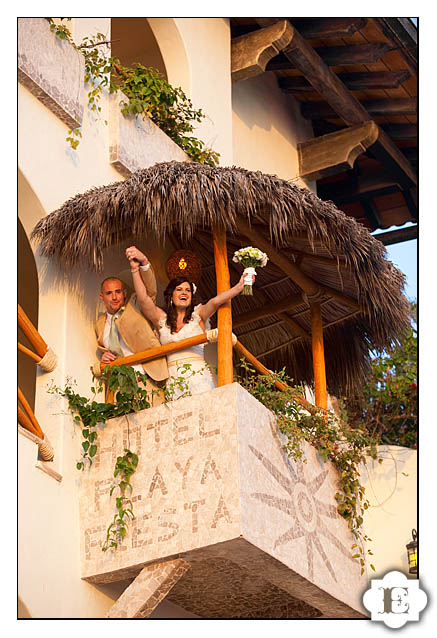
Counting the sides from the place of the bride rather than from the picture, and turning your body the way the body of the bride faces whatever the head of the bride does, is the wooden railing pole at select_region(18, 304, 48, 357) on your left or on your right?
on your right

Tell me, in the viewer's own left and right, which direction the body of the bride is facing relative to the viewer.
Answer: facing the viewer

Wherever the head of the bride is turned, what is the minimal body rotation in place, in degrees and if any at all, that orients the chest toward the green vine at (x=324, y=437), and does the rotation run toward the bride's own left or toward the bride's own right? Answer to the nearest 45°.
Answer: approximately 135° to the bride's own left

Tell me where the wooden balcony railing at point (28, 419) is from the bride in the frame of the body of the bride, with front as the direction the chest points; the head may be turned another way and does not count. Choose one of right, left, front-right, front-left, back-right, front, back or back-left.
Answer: front-right
